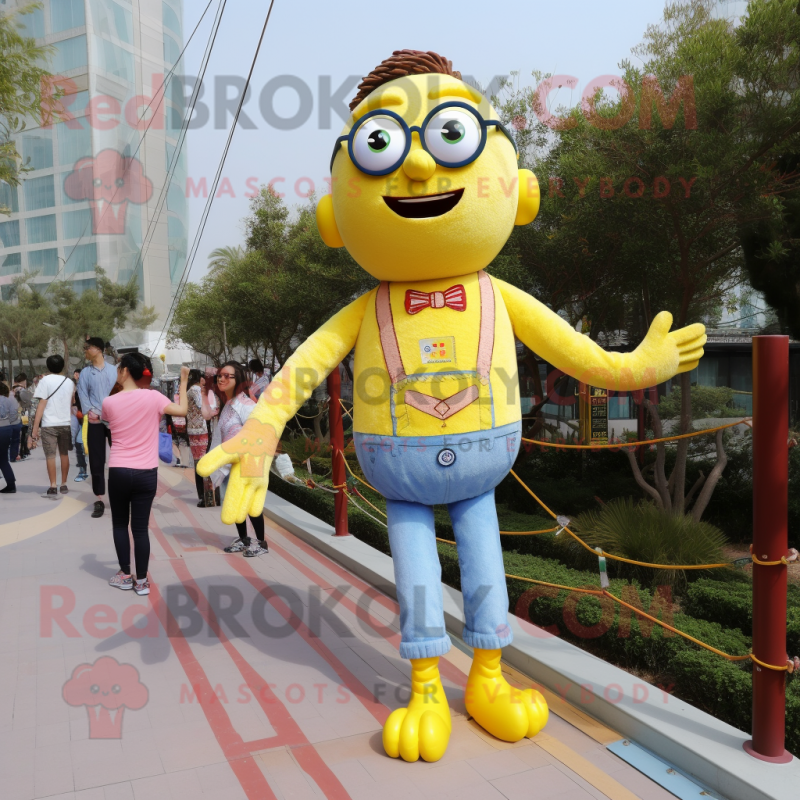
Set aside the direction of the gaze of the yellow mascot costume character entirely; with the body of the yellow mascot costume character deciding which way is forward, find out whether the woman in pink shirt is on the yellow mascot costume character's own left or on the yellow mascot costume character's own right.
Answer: on the yellow mascot costume character's own right

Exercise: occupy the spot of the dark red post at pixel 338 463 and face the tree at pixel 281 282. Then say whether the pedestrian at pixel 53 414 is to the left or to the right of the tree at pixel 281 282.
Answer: left

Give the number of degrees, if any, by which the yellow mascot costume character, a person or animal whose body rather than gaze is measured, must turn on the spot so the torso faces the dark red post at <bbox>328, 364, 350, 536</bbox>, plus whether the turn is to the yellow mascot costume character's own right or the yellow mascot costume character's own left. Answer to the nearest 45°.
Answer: approximately 180°

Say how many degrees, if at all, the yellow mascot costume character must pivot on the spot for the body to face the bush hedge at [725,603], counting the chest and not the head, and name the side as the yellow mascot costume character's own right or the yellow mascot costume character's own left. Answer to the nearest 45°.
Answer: approximately 135° to the yellow mascot costume character's own left

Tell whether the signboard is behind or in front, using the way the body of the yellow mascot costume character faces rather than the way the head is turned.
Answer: behind

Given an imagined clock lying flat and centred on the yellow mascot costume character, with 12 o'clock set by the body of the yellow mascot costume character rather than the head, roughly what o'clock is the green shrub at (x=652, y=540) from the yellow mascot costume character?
The green shrub is roughly at 7 o'clock from the yellow mascot costume character.

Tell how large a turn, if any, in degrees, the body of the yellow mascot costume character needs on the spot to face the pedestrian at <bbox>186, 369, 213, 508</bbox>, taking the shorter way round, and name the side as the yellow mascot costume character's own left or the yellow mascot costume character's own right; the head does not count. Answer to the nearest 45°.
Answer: approximately 135° to the yellow mascot costume character's own right

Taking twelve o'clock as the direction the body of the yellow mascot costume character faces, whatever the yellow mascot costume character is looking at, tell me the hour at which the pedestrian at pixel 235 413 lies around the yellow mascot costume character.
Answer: The pedestrian is roughly at 5 o'clock from the yellow mascot costume character.

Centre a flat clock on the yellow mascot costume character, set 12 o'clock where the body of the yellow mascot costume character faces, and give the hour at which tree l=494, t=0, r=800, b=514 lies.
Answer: The tree is roughly at 7 o'clock from the yellow mascot costume character.

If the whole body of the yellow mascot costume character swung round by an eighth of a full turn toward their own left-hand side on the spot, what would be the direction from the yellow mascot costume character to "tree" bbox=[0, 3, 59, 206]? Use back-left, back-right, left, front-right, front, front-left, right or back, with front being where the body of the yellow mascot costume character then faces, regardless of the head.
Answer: back

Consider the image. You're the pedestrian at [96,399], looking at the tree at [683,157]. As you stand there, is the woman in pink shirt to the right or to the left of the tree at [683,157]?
right

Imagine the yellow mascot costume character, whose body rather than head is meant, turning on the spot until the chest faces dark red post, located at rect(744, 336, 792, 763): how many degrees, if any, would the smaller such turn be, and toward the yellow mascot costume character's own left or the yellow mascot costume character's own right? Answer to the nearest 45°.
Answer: approximately 90° to the yellow mascot costume character's own left

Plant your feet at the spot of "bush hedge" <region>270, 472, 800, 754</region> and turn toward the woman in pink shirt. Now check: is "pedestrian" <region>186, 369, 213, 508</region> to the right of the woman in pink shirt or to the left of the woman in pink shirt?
right

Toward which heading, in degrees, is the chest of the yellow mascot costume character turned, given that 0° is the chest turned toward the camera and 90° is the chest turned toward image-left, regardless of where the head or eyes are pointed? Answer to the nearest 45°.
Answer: approximately 0°
